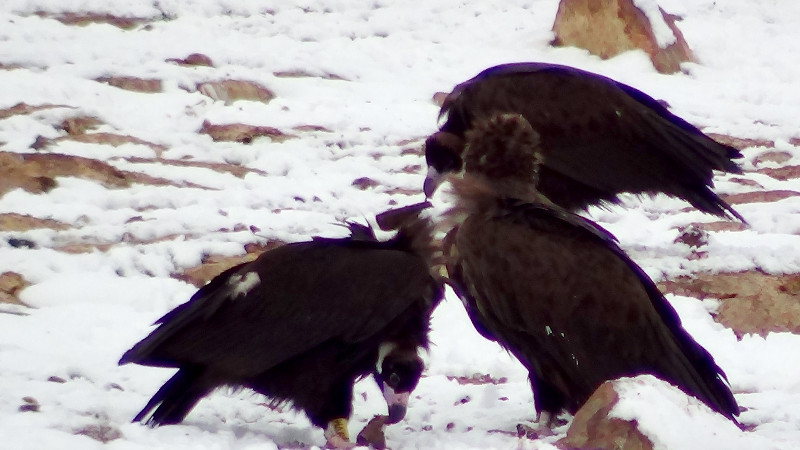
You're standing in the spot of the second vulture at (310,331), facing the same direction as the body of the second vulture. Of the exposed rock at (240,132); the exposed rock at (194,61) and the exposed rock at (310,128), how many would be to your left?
3

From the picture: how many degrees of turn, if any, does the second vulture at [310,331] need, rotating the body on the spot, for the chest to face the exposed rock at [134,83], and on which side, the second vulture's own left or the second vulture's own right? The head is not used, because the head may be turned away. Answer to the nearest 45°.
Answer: approximately 90° to the second vulture's own left

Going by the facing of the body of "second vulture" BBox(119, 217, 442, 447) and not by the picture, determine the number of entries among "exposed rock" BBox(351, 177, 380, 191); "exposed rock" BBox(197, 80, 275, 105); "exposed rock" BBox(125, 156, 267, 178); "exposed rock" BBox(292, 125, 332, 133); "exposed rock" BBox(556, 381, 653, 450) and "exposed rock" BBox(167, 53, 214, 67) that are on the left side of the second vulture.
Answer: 5

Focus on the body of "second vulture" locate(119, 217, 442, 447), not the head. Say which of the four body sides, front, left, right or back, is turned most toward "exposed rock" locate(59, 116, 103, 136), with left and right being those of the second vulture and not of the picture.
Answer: left

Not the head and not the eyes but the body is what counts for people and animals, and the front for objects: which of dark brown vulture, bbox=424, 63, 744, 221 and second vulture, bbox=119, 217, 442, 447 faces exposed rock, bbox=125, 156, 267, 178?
the dark brown vulture

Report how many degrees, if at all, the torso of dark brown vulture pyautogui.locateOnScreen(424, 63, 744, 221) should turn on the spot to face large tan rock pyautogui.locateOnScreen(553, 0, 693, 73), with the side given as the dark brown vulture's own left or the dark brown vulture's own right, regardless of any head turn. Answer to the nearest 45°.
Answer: approximately 90° to the dark brown vulture's own right

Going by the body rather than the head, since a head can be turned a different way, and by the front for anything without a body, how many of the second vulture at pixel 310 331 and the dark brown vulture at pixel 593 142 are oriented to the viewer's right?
1

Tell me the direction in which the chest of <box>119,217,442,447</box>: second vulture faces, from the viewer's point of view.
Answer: to the viewer's right

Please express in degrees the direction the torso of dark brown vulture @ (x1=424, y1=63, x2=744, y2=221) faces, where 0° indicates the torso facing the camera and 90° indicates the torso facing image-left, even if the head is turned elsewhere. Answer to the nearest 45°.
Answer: approximately 90°

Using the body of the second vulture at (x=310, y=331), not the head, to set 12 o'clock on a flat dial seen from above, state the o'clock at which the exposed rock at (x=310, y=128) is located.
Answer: The exposed rock is roughly at 9 o'clock from the second vulture.

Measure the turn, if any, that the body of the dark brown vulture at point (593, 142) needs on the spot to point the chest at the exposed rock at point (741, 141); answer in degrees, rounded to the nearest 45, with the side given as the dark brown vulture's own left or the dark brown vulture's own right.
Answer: approximately 135° to the dark brown vulture's own right

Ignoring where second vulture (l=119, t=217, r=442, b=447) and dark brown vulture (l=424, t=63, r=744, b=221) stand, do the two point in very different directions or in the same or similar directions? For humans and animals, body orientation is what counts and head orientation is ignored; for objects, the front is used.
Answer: very different directions

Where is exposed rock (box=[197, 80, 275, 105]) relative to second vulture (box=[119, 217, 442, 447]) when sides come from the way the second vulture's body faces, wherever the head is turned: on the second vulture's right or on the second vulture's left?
on the second vulture's left

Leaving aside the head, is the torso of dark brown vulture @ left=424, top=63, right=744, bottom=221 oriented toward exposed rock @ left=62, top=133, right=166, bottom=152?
yes

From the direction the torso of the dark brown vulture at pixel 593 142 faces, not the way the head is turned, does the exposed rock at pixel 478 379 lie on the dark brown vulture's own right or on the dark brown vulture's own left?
on the dark brown vulture's own left
